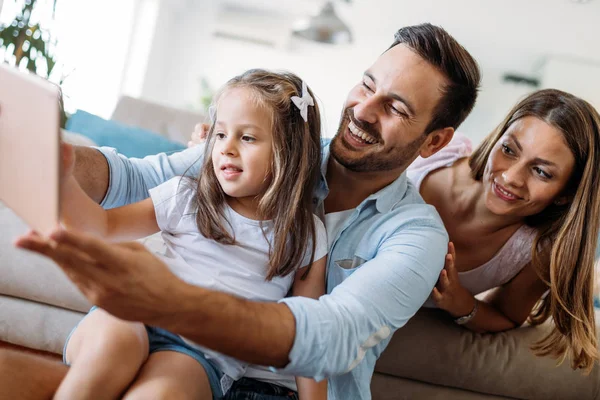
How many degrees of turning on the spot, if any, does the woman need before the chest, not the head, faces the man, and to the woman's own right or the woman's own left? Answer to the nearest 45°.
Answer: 0° — they already face them

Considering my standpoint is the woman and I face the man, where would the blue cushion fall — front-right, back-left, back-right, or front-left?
front-right

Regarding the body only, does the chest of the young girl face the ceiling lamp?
no

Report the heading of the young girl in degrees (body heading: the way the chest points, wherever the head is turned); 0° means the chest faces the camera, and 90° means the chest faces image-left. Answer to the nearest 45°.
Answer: approximately 45°

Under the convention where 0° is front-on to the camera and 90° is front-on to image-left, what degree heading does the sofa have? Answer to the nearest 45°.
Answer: approximately 45°

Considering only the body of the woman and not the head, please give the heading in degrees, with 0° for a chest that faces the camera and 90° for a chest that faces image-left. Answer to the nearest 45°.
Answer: approximately 45°

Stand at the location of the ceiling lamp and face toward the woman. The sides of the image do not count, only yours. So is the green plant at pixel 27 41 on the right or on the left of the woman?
right

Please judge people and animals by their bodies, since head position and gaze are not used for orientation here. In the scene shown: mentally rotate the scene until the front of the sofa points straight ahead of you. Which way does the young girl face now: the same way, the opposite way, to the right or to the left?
the same way

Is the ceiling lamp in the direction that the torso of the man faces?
no

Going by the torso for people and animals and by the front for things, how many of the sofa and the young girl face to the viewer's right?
0

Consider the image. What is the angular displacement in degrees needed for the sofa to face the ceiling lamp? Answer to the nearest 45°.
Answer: approximately 135° to its right

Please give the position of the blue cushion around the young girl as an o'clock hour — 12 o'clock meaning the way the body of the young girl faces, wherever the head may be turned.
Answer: The blue cushion is roughly at 4 o'clock from the young girl.

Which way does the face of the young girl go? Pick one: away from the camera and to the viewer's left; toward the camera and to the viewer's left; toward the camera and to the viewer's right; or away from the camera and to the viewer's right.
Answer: toward the camera and to the viewer's left

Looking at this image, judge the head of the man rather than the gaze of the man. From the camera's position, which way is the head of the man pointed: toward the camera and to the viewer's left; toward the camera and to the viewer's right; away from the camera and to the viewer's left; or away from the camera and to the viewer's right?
toward the camera and to the viewer's left

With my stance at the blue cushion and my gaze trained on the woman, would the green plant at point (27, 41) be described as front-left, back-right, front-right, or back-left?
back-left
